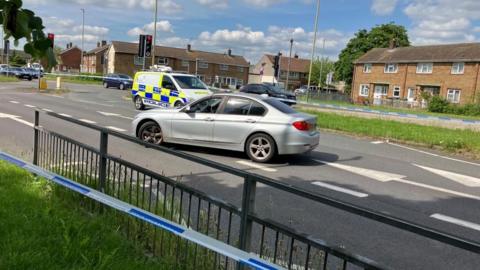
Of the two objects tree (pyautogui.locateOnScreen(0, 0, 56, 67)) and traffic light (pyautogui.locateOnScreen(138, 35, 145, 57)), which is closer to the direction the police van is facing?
the tree

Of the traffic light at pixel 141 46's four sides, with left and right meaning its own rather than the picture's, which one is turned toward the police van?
back

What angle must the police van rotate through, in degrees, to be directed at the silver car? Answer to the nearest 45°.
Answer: approximately 45° to its right

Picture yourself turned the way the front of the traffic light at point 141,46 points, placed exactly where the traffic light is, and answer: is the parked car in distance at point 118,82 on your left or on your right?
on your right

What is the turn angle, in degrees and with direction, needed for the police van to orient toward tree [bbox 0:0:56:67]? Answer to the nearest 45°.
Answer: approximately 45° to its right

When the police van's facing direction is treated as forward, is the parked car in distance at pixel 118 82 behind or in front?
behind
